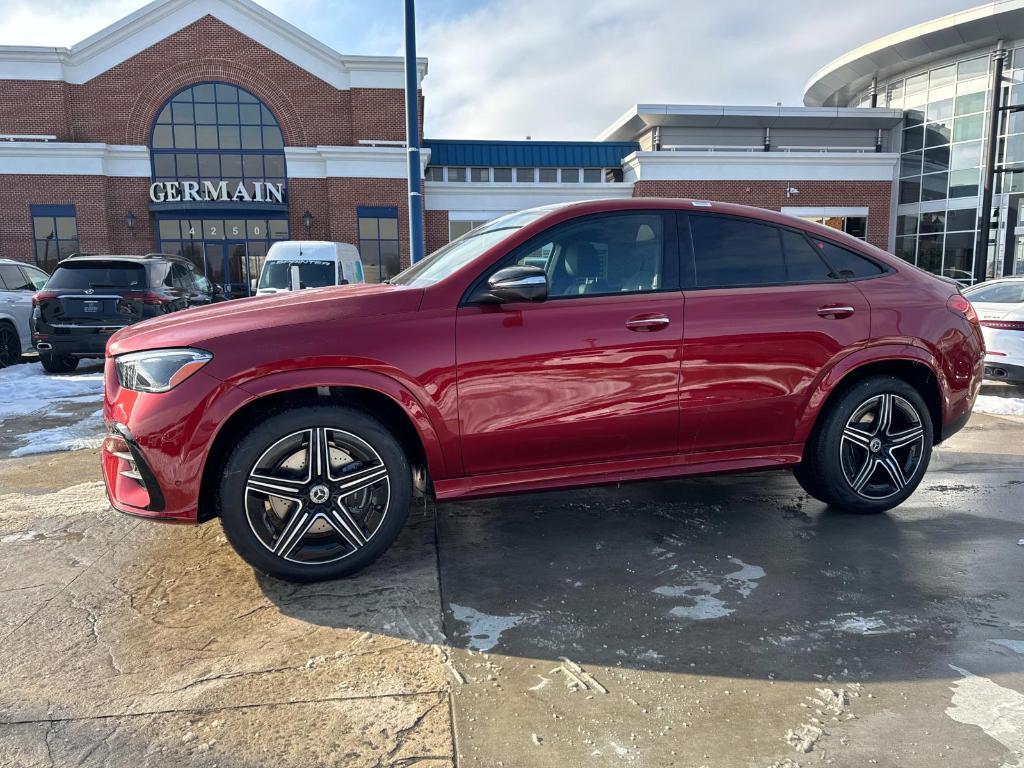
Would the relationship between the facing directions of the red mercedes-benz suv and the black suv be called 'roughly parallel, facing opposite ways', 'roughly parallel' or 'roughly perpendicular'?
roughly perpendicular

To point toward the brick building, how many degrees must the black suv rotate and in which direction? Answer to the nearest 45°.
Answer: approximately 45° to its left

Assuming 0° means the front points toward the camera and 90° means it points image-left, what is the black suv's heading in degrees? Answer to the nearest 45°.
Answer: approximately 225°

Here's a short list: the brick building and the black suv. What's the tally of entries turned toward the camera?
1

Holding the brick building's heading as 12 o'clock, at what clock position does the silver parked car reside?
The silver parked car is roughly at 12 o'clock from the brick building.

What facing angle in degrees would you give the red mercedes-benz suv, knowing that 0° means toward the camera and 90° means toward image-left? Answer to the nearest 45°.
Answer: approximately 90°

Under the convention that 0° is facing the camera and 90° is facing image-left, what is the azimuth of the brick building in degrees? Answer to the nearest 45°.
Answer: approximately 0°

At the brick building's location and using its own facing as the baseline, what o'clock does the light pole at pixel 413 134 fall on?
The light pole is roughly at 11 o'clock from the brick building.

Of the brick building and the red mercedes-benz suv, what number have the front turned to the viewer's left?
1

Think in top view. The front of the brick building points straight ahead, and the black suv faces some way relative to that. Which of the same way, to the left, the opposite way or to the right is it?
the opposite way

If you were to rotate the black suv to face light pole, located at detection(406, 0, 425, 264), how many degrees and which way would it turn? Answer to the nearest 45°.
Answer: approximately 45° to its right

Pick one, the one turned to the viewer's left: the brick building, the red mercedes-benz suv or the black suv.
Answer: the red mercedes-benz suv
